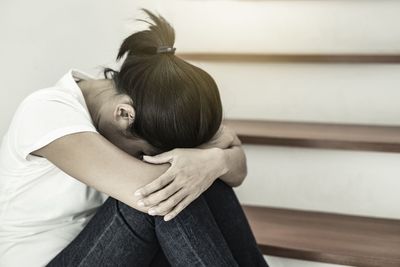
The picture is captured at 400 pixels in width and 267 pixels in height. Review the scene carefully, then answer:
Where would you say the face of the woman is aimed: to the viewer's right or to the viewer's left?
to the viewer's right

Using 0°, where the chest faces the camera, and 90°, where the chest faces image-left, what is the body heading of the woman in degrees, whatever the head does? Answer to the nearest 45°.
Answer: approximately 315°
